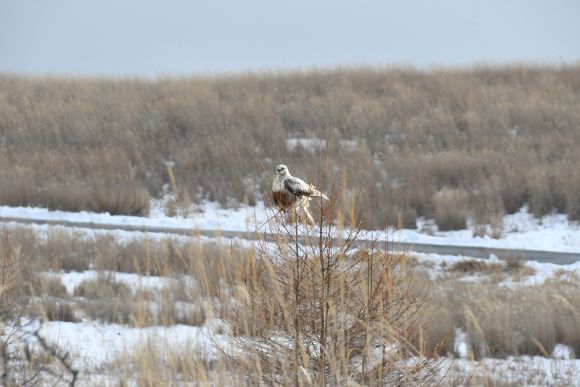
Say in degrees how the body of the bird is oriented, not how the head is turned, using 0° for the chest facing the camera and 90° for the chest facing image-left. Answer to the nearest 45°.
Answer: approximately 45°
